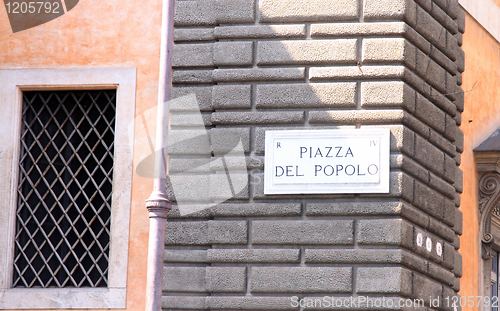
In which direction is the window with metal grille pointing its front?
toward the camera

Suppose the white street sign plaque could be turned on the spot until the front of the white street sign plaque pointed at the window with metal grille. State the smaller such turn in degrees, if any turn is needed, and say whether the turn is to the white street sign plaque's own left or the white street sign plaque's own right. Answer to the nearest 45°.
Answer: approximately 90° to the white street sign plaque's own right

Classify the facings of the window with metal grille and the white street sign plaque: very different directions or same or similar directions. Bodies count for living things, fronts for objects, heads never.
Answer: same or similar directions

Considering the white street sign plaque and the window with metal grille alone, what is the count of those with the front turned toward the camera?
2

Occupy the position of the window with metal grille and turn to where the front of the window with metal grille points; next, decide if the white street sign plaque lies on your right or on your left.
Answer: on your left

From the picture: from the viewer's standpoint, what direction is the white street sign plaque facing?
toward the camera
